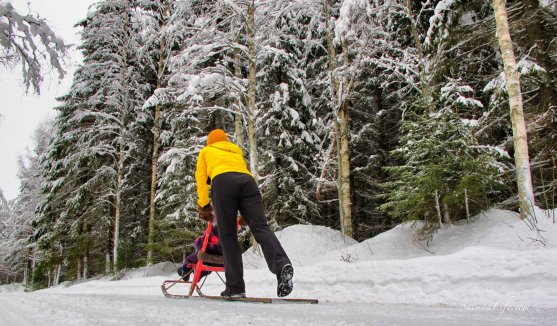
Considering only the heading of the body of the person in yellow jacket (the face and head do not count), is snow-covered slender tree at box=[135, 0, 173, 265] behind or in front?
in front

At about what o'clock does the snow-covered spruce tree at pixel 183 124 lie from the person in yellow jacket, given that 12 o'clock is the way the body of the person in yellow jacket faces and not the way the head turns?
The snow-covered spruce tree is roughly at 1 o'clock from the person in yellow jacket.

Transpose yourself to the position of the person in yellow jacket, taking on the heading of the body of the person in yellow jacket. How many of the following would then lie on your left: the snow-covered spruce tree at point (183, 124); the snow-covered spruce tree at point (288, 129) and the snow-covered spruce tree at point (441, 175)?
0

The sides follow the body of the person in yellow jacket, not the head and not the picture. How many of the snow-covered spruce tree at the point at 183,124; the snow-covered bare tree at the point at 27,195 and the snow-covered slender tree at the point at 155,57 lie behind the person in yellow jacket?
0

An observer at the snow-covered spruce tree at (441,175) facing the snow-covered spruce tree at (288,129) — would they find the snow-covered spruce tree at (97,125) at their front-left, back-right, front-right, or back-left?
front-left

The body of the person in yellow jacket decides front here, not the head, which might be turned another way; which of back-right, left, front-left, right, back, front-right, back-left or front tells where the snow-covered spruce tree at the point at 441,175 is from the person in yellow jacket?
right

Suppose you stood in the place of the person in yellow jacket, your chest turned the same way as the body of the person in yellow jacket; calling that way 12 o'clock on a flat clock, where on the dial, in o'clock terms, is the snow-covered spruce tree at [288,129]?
The snow-covered spruce tree is roughly at 2 o'clock from the person in yellow jacket.

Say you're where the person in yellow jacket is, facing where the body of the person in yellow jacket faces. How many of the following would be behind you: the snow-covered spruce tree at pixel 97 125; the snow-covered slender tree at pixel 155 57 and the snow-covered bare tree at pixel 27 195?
0

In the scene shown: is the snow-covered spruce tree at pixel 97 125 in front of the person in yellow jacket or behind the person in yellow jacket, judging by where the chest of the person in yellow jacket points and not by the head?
in front

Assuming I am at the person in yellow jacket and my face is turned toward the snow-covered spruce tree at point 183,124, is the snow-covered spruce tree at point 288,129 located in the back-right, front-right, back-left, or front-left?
front-right

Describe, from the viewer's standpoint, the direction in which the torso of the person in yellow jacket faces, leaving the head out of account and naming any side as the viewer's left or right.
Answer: facing away from the viewer and to the left of the viewer
